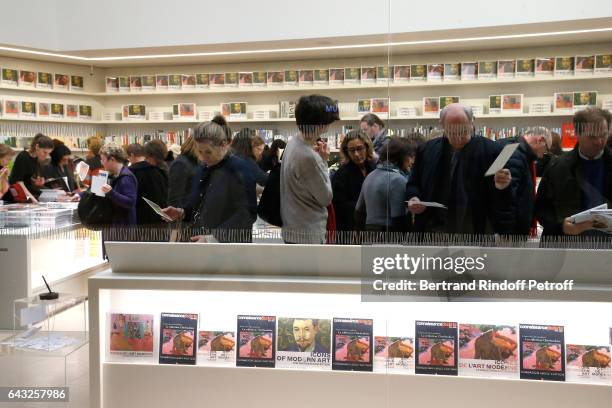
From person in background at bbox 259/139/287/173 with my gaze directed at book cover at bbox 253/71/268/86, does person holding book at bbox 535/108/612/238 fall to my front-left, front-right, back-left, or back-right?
back-right

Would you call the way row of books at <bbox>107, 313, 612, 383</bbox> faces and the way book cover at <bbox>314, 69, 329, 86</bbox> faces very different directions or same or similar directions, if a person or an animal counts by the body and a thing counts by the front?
same or similar directions

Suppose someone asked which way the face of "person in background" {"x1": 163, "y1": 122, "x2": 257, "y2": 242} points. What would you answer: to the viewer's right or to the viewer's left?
to the viewer's left

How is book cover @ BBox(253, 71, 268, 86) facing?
toward the camera

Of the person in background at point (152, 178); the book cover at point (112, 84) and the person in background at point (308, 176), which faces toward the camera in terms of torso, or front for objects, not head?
the book cover

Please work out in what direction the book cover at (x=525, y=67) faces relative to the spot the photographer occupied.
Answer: facing the viewer

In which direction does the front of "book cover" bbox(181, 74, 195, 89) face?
toward the camera

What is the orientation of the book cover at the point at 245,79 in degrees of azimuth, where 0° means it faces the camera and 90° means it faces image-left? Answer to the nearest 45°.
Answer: approximately 0°

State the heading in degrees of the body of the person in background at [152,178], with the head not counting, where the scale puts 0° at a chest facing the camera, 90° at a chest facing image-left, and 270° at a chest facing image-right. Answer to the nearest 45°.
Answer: approximately 225°

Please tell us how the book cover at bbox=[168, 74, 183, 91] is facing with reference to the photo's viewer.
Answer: facing the viewer

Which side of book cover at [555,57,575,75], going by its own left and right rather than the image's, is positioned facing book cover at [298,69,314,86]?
right

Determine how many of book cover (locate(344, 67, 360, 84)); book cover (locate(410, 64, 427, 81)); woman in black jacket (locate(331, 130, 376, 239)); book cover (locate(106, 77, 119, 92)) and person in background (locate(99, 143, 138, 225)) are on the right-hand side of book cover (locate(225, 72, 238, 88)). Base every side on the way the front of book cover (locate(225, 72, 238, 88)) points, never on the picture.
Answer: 2

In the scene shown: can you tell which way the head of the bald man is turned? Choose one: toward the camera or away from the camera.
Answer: toward the camera

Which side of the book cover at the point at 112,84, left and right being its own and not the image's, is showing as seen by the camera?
front
